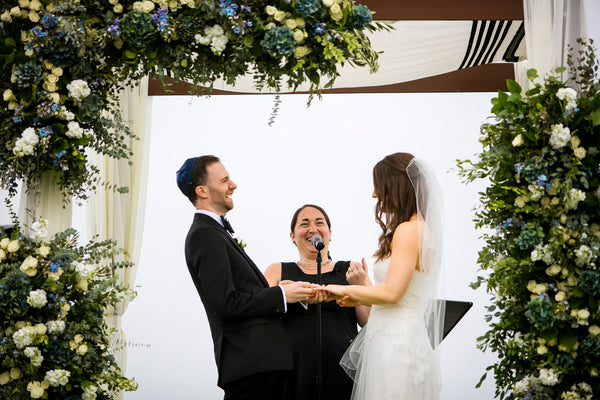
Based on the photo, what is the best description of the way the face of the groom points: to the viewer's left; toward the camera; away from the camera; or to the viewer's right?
to the viewer's right

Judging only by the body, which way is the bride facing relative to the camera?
to the viewer's left

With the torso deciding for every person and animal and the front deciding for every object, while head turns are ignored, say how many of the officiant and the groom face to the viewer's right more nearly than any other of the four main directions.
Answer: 1

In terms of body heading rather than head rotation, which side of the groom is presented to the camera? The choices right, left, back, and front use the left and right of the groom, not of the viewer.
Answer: right

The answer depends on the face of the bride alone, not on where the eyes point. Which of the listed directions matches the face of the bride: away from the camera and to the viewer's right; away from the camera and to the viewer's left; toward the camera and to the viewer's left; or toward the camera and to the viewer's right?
away from the camera and to the viewer's left

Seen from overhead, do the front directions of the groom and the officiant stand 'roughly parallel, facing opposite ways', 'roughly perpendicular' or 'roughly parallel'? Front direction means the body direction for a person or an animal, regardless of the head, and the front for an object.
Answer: roughly perpendicular

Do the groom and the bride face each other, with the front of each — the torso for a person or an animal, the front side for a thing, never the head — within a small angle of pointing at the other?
yes

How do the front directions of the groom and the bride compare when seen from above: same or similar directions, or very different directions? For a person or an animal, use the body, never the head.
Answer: very different directions

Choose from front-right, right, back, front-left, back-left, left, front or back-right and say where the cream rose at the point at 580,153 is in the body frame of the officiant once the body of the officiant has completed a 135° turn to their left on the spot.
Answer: right

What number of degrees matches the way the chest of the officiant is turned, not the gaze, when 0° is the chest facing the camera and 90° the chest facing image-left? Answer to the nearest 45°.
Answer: approximately 0°

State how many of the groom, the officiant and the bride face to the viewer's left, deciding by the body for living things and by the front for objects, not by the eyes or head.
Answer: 1
